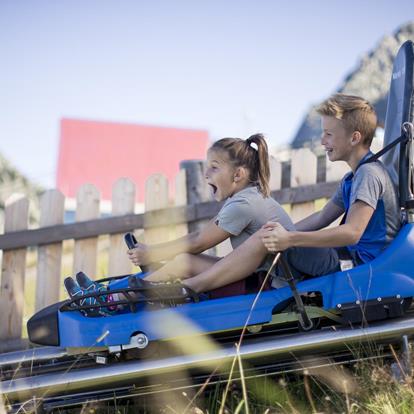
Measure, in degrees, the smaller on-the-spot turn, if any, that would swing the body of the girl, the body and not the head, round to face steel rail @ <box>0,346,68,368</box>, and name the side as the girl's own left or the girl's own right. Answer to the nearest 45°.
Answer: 0° — they already face it

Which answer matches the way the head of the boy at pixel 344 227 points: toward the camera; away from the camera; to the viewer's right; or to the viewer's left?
to the viewer's left

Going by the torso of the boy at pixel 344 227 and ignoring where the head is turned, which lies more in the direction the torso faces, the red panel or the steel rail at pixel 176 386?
the steel rail

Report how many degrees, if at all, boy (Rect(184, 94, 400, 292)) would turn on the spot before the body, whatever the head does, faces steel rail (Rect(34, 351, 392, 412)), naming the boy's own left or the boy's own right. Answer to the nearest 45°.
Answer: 0° — they already face it

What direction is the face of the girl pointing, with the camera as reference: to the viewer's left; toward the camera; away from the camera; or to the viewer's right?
to the viewer's left

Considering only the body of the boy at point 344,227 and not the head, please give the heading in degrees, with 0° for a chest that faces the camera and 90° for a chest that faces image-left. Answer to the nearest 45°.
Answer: approximately 90°

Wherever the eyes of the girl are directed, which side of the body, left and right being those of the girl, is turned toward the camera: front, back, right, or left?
left

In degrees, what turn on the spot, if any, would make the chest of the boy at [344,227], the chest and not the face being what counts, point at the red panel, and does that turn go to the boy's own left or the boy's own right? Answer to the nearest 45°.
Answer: approximately 90° to the boy's own right

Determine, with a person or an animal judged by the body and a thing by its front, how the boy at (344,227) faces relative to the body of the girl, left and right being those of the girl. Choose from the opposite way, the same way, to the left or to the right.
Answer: the same way

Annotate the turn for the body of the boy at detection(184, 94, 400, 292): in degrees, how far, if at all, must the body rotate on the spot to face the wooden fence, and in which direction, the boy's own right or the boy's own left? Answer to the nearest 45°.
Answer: approximately 45° to the boy's own right

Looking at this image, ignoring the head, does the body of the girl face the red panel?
no

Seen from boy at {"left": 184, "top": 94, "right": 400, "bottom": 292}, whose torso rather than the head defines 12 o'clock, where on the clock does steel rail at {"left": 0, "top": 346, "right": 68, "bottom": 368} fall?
The steel rail is roughly at 12 o'clock from the boy.

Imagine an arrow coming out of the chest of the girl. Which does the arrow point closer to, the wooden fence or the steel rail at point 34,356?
the steel rail
